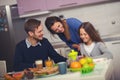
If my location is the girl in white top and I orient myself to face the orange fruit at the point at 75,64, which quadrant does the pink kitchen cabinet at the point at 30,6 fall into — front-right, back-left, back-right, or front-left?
back-right

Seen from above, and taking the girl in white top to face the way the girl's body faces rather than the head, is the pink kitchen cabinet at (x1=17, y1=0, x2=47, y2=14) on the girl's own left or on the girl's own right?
on the girl's own right

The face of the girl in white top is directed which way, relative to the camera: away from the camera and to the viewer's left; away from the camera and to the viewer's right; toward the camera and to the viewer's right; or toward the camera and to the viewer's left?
toward the camera and to the viewer's left

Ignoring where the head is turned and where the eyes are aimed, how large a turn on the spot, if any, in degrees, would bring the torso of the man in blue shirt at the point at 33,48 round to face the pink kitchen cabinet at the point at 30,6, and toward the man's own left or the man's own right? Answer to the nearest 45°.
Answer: approximately 135° to the man's own left

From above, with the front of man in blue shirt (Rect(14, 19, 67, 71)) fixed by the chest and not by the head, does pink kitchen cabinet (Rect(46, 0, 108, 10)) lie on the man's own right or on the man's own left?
on the man's own left

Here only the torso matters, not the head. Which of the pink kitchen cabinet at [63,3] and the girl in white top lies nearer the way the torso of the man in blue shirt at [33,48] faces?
the girl in white top

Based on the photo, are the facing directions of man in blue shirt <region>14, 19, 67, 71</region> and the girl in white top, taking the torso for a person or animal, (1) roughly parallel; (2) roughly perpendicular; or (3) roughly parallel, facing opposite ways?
roughly perpendicular

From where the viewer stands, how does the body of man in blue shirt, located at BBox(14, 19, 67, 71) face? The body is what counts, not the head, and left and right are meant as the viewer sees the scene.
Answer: facing the viewer and to the right of the viewer

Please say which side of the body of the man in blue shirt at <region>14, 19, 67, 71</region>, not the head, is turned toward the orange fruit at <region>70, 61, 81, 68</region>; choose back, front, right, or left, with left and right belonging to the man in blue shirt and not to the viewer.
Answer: front
